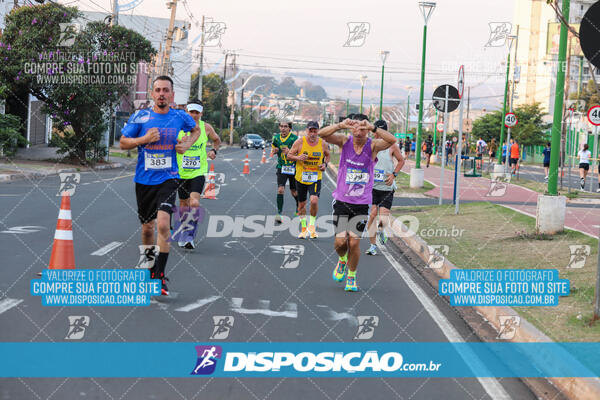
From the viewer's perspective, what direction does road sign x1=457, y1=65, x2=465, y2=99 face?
to the viewer's left

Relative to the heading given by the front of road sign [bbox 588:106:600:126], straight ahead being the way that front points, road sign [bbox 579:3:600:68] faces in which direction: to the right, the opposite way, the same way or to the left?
the opposite way

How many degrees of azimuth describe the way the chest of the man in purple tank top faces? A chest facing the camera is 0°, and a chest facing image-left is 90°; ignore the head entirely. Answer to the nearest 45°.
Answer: approximately 0°

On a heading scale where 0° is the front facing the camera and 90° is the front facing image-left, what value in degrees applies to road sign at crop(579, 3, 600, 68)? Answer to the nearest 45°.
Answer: approximately 180°
